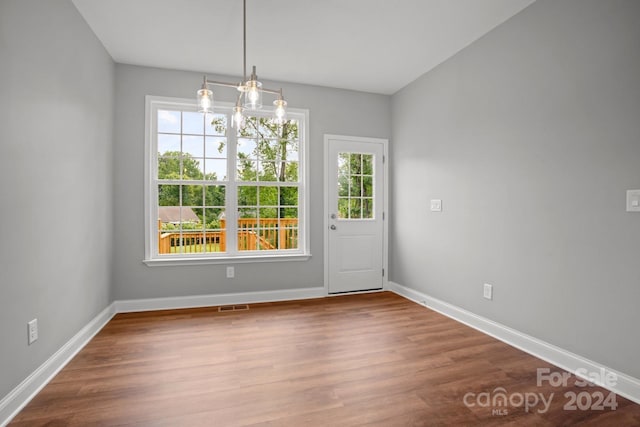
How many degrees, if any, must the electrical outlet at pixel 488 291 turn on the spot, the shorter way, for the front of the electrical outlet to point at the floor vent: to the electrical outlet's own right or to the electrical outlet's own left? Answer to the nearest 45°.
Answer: approximately 45° to the electrical outlet's own right

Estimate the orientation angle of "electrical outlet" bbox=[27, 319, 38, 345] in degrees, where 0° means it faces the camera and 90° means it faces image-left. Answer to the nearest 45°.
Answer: approximately 315°

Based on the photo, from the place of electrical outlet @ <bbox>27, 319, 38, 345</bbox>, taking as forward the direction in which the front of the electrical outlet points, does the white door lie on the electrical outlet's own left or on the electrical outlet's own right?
on the electrical outlet's own left

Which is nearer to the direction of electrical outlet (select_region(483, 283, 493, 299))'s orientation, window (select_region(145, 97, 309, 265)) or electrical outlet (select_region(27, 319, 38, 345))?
the electrical outlet

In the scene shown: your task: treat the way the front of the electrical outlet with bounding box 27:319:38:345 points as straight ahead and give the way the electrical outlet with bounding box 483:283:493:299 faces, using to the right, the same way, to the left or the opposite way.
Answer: the opposite way

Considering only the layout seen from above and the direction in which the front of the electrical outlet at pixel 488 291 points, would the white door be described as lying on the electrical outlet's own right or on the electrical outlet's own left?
on the electrical outlet's own right

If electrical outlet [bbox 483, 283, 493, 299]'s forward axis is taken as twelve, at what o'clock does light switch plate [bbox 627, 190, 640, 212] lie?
The light switch plate is roughly at 9 o'clock from the electrical outlet.

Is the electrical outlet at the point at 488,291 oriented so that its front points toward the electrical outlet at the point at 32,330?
yes

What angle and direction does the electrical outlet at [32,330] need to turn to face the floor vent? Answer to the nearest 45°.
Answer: approximately 90° to its left

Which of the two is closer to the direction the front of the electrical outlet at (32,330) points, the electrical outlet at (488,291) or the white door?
the electrical outlet

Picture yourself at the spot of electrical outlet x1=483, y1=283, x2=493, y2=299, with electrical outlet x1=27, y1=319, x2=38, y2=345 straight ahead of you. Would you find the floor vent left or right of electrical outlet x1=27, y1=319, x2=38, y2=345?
right

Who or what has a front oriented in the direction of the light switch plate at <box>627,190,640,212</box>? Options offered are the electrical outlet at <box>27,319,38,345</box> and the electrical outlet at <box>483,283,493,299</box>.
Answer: the electrical outlet at <box>27,319,38,345</box>
